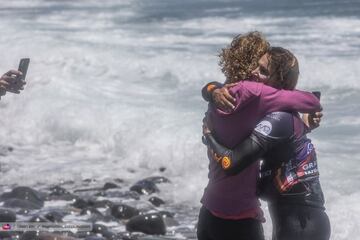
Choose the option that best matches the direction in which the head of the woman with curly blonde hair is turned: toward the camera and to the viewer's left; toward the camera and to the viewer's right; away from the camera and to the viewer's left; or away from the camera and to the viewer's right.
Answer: away from the camera and to the viewer's right

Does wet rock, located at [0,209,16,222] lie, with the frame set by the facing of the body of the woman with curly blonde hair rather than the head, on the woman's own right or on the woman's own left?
on the woman's own left

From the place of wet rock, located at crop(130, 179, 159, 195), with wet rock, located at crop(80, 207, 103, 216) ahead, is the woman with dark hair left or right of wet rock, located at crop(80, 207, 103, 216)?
left

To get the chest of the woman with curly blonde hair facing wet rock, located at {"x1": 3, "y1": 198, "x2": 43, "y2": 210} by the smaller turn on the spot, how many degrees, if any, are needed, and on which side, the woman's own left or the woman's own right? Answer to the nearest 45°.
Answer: approximately 90° to the woman's own left

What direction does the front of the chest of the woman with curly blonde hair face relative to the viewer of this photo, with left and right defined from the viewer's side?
facing away from the viewer and to the right of the viewer

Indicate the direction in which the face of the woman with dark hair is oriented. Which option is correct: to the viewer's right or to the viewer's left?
to the viewer's left
